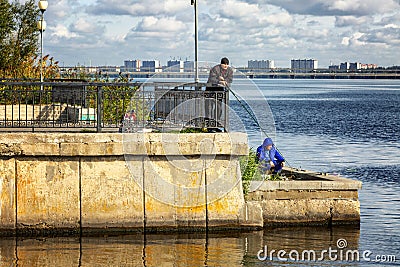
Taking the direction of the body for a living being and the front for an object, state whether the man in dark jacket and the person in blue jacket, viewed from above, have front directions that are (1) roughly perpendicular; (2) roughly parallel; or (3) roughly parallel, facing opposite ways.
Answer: roughly parallel

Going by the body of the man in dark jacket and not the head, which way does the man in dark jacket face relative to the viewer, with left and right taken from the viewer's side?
facing the viewer and to the right of the viewer

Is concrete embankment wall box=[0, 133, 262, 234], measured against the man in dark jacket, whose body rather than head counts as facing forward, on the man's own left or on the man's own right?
on the man's own right

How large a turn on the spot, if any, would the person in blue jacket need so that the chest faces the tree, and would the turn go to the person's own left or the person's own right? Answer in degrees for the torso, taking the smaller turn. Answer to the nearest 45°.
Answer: approximately 180°

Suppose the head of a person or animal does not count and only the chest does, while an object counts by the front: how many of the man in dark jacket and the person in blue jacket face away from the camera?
0
